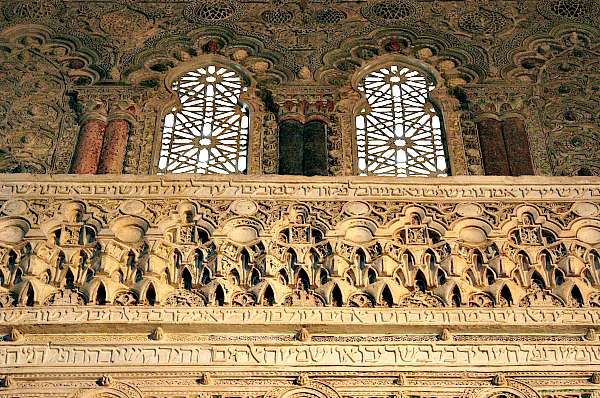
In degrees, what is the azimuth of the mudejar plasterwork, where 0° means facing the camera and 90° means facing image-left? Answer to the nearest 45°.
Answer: approximately 0°
